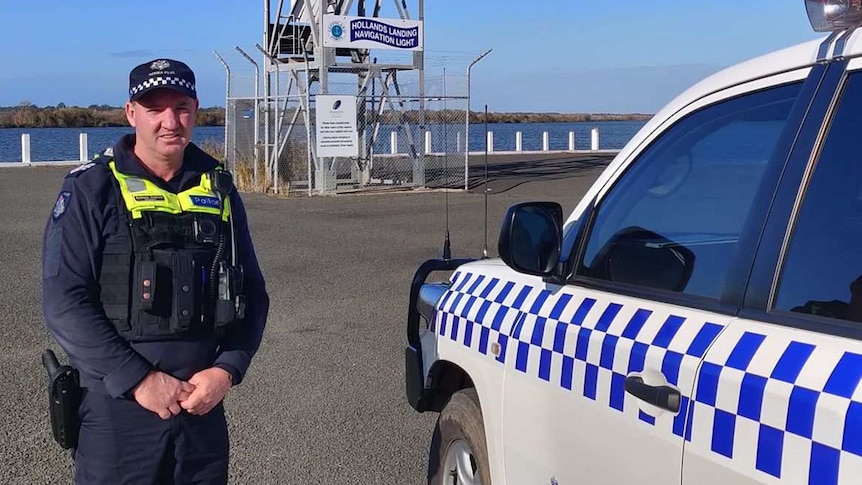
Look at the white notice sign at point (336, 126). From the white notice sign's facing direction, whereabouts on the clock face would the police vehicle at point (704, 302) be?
The police vehicle is roughly at 12 o'clock from the white notice sign.

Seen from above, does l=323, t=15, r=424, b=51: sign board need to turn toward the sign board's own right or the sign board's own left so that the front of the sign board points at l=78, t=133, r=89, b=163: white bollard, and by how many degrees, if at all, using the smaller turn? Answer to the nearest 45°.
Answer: approximately 135° to the sign board's own right

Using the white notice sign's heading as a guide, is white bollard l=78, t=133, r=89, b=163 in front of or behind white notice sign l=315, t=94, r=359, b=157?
behind

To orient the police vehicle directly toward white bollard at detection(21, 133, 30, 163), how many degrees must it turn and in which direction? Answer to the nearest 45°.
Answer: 0° — it already faces it

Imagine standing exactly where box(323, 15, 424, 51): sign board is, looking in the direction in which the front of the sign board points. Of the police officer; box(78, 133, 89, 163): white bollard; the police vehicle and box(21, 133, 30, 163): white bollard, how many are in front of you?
2

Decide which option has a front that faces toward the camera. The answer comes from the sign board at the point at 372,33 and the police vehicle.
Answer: the sign board

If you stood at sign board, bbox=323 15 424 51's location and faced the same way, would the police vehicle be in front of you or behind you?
in front

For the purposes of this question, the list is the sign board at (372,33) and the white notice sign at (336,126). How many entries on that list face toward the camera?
2

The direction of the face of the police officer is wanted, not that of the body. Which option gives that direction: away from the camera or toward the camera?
toward the camera

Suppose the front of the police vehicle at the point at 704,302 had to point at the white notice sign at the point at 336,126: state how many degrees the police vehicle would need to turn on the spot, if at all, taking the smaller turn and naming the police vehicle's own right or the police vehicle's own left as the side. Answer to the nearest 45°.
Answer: approximately 45° to the police vehicle's own right

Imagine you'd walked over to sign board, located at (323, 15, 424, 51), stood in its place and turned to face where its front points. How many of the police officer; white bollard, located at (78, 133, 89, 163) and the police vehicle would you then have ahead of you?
2

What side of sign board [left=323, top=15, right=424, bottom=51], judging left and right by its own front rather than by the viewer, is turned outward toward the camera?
front

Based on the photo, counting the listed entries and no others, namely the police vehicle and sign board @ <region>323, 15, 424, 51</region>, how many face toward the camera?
1

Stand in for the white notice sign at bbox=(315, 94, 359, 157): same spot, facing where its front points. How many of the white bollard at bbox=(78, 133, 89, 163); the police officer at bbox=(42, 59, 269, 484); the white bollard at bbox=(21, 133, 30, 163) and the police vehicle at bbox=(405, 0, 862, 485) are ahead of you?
2

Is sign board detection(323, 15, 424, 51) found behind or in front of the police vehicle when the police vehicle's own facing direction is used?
in front

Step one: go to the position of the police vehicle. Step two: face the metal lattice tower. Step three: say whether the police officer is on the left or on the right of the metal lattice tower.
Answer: left

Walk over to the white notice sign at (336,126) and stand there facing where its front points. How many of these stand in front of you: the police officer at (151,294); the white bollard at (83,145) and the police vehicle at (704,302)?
2

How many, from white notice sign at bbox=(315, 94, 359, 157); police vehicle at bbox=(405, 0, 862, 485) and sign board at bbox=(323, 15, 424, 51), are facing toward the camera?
2

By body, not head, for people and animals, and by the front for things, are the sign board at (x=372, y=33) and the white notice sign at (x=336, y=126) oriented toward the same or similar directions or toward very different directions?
same or similar directions

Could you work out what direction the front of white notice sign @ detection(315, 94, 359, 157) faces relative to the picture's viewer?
facing the viewer

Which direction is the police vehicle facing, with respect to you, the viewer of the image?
facing away from the viewer and to the left of the viewer
